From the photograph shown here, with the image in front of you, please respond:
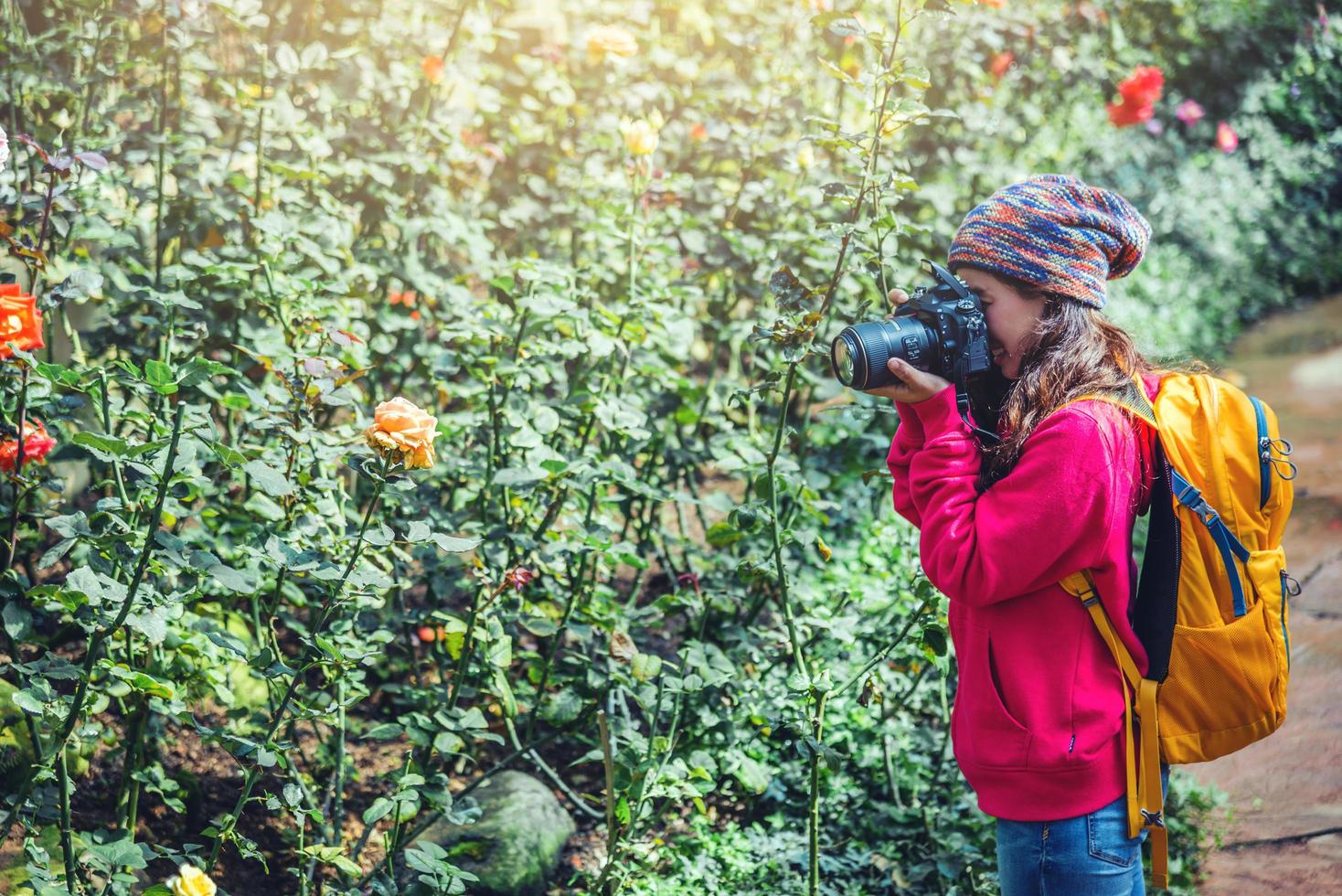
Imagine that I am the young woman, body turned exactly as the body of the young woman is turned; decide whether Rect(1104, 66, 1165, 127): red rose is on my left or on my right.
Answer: on my right

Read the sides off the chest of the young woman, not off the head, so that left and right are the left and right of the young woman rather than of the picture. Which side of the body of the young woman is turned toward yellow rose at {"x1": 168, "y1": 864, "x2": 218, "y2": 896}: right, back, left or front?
front

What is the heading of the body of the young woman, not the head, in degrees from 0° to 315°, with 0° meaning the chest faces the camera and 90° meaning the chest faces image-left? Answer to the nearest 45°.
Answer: approximately 90°

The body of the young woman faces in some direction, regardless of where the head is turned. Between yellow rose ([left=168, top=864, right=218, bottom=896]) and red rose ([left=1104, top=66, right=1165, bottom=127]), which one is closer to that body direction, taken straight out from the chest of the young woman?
the yellow rose

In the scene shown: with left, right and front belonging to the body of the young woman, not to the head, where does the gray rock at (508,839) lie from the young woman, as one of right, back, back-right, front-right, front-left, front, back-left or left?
front-right
